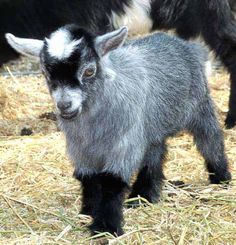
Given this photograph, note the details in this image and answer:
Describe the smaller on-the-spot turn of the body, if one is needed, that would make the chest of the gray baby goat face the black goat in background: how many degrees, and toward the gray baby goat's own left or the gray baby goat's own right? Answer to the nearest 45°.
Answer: approximately 135° to the gray baby goat's own right

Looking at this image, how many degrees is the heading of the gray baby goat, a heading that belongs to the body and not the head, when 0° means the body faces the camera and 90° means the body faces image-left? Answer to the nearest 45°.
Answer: approximately 45°
